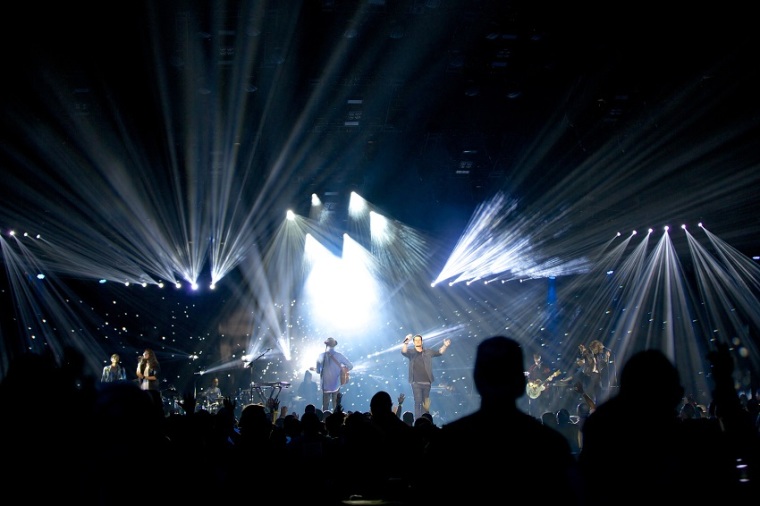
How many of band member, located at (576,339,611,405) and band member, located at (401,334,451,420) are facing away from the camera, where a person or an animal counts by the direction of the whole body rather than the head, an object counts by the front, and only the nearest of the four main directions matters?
0

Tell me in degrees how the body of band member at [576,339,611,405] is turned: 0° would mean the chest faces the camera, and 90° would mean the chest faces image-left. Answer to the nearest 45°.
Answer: approximately 45°

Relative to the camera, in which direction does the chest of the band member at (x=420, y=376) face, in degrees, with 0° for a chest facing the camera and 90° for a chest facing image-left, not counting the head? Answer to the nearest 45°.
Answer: approximately 0°

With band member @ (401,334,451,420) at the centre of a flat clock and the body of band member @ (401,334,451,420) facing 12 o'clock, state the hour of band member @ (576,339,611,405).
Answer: band member @ (576,339,611,405) is roughly at 8 o'clock from band member @ (401,334,451,420).

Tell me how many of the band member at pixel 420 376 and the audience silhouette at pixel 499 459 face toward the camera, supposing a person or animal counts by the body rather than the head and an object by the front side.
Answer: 1

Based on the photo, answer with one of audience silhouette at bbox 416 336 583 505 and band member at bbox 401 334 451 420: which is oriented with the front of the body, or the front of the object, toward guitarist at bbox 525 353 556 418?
the audience silhouette

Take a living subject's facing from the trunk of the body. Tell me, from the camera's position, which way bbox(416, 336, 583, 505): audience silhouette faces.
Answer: facing away from the viewer

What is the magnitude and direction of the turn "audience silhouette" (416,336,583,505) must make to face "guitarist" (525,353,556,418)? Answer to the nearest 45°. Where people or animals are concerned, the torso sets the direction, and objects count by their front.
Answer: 0° — they already face them

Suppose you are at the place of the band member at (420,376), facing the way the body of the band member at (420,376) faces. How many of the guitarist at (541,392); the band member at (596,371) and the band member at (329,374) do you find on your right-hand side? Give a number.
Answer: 1

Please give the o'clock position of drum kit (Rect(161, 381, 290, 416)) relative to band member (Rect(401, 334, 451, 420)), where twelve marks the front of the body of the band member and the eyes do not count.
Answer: The drum kit is roughly at 4 o'clock from the band member.

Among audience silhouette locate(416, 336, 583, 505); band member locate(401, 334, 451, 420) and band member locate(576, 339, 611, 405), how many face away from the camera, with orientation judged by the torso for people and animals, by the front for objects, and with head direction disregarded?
1
